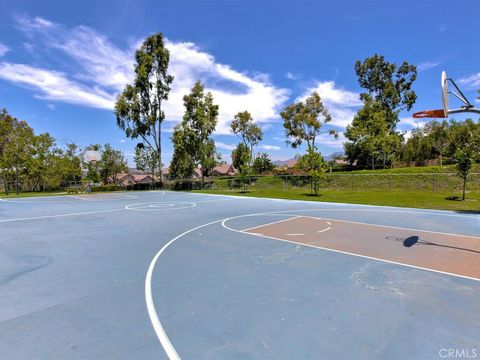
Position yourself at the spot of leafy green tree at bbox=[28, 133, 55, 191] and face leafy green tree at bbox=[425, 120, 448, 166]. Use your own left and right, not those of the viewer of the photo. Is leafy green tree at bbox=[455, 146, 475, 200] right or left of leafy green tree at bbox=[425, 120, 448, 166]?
right

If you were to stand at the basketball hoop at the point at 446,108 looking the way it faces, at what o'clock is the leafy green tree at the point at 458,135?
The leafy green tree is roughly at 3 o'clock from the basketball hoop.

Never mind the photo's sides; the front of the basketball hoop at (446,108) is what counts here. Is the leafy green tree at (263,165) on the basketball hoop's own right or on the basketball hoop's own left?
on the basketball hoop's own right

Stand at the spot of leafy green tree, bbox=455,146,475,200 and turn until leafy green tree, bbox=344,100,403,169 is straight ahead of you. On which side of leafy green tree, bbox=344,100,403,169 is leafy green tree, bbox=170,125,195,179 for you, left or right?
left

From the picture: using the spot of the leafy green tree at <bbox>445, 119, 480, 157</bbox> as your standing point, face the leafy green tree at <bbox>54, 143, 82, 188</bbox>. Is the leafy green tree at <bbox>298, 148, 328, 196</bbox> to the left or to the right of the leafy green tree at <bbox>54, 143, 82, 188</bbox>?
left

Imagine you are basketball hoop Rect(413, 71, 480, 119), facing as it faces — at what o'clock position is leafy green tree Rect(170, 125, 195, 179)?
The leafy green tree is roughly at 1 o'clock from the basketball hoop.

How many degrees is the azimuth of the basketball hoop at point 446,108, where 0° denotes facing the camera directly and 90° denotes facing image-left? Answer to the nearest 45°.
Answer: approximately 90°

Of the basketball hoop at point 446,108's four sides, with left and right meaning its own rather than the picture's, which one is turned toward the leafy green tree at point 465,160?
right

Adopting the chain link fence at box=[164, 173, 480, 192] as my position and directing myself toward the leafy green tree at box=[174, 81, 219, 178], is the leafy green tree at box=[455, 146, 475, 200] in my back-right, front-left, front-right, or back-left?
back-left

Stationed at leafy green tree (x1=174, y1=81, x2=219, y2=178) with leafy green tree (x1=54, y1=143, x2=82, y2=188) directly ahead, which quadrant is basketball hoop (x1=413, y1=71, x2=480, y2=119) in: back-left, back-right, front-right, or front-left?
back-left

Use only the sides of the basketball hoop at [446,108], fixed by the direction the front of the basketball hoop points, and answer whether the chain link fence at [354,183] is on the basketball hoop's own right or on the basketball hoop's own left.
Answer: on the basketball hoop's own right

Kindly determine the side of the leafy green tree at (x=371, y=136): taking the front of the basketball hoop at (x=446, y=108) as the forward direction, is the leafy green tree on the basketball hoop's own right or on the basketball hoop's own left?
on the basketball hoop's own right
